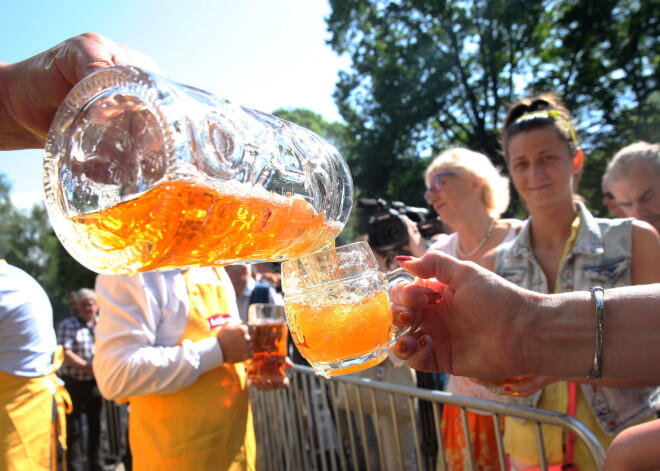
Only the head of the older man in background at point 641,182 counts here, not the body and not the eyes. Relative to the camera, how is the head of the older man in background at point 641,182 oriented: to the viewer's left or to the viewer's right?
to the viewer's left

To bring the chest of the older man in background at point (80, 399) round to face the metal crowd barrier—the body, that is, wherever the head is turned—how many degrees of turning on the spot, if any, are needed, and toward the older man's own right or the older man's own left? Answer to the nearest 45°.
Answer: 0° — they already face it

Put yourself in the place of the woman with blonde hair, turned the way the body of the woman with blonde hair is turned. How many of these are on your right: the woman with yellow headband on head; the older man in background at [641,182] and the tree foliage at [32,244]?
1

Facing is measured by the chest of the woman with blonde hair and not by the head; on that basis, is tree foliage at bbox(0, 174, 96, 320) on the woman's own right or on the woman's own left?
on the woman's own right

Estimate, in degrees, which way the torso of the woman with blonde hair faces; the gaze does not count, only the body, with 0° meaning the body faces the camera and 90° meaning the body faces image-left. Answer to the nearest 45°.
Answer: approximately 45°

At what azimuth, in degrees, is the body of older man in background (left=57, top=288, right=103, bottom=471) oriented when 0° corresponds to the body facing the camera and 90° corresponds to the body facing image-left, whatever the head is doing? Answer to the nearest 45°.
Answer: approximately 315°

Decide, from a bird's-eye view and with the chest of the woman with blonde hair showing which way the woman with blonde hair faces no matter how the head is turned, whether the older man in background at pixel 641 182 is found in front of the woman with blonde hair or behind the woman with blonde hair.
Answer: behind

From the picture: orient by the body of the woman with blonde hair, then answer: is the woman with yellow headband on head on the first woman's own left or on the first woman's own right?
on the first woman's own left
